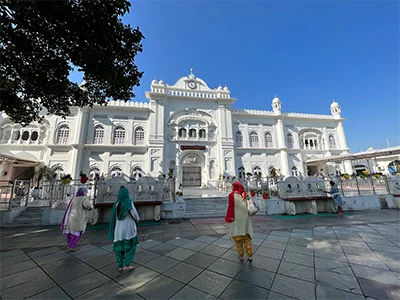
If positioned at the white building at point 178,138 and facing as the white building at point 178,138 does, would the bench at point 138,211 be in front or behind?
in front

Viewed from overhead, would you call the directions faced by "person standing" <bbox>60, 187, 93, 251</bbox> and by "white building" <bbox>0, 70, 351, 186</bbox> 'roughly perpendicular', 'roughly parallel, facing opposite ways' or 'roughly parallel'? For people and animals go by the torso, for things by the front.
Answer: roughly parallel, facing opposite ways

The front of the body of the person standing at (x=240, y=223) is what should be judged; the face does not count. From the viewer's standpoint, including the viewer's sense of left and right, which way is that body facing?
facing away from the viewer

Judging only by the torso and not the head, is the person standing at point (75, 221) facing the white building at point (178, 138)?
yes

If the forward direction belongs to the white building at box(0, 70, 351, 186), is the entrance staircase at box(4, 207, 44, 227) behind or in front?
in front

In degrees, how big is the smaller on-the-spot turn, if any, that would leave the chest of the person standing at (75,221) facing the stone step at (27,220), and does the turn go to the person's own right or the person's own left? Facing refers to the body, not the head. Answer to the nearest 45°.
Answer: approximately 45° to the person's own left

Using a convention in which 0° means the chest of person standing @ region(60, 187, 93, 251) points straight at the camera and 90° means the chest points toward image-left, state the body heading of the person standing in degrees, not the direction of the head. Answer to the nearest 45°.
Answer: approximately 225°

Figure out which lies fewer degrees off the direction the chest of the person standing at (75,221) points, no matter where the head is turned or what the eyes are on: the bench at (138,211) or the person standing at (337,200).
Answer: the bench

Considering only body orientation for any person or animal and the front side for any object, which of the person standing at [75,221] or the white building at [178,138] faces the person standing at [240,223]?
the white building

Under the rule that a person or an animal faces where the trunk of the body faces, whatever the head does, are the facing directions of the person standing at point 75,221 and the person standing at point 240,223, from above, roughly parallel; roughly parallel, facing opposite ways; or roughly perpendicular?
roughly parallel

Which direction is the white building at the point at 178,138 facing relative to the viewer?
toward the camera

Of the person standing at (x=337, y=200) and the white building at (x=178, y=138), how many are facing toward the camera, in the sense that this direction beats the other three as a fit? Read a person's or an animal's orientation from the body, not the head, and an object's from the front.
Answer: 1

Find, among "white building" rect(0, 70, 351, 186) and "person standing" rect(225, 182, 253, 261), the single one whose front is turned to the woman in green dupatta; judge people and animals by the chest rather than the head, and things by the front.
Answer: the white building

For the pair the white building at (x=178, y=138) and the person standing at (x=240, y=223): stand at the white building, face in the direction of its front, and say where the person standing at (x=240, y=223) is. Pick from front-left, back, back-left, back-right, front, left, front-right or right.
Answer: front

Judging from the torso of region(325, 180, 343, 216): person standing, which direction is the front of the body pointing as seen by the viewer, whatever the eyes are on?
to the viewer's left
